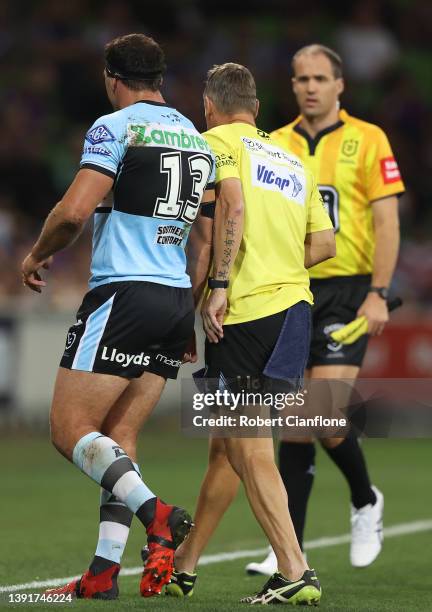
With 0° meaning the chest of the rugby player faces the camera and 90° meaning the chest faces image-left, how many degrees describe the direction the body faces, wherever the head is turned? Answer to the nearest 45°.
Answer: approximately 135°

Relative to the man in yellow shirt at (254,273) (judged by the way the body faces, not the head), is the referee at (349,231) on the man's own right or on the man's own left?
on the man's own right

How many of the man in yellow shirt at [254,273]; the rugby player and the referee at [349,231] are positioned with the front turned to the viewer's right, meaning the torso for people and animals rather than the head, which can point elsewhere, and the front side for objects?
0

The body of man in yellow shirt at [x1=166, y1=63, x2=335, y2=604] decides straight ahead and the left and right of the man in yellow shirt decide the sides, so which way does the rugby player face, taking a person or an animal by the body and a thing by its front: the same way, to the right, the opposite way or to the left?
the same way

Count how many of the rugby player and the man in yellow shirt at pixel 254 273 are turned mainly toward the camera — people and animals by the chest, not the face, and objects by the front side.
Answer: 0

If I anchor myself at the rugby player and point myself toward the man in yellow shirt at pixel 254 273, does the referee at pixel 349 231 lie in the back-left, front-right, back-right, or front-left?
front-left

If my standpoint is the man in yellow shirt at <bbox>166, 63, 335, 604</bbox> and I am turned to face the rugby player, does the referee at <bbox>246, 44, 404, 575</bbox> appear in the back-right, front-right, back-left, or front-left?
back-right

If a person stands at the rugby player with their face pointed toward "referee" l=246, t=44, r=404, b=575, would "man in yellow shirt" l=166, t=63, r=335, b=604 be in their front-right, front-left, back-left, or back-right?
front-right

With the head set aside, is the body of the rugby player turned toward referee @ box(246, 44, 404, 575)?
no

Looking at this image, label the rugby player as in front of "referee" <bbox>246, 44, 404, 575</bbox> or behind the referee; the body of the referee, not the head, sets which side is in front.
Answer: in front

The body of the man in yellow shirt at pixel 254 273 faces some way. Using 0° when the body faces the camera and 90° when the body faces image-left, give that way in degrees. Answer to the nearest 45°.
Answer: approximately 135°
